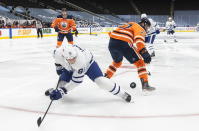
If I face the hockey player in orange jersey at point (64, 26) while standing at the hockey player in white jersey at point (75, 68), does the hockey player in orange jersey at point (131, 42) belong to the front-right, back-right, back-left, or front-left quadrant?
front-right

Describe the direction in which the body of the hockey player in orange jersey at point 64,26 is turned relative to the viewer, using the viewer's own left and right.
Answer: facing the viewer

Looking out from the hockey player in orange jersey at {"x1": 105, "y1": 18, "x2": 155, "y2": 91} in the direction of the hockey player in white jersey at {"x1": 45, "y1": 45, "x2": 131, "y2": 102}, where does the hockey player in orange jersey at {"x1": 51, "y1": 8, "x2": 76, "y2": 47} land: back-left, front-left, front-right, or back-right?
back-right

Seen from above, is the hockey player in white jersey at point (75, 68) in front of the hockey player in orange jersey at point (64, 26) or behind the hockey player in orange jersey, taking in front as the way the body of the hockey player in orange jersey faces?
in front

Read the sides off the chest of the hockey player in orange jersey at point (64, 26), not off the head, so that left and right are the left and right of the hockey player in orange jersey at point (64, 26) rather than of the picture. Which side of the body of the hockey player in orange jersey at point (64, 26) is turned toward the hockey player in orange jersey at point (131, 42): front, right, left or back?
front
